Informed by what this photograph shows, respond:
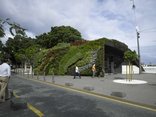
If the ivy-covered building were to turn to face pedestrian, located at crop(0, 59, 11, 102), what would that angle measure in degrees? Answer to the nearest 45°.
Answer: approximately 45° to its right

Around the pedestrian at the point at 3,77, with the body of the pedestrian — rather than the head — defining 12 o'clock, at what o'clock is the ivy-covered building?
The ivy-covered building is roughly at 1 o'clock from the pedestrian.

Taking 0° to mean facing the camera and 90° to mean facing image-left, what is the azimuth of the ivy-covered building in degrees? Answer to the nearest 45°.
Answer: approximately 315°
